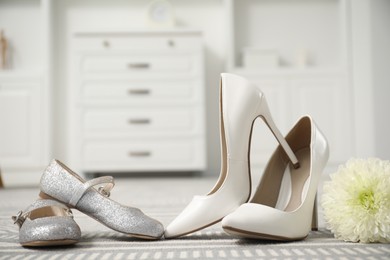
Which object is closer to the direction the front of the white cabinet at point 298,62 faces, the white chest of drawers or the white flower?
the white flower

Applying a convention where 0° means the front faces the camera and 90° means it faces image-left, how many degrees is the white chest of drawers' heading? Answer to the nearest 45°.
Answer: approximately 0°

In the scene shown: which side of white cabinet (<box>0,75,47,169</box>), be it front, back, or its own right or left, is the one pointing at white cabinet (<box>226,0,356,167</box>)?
left

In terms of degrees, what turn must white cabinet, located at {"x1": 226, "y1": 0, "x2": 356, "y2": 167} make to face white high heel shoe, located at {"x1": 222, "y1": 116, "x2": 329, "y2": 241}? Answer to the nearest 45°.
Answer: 0° — it already faces it

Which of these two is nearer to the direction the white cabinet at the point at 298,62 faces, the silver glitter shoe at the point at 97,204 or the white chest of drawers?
the silver glitter shoe

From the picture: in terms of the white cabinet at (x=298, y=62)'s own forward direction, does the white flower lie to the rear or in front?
in front
